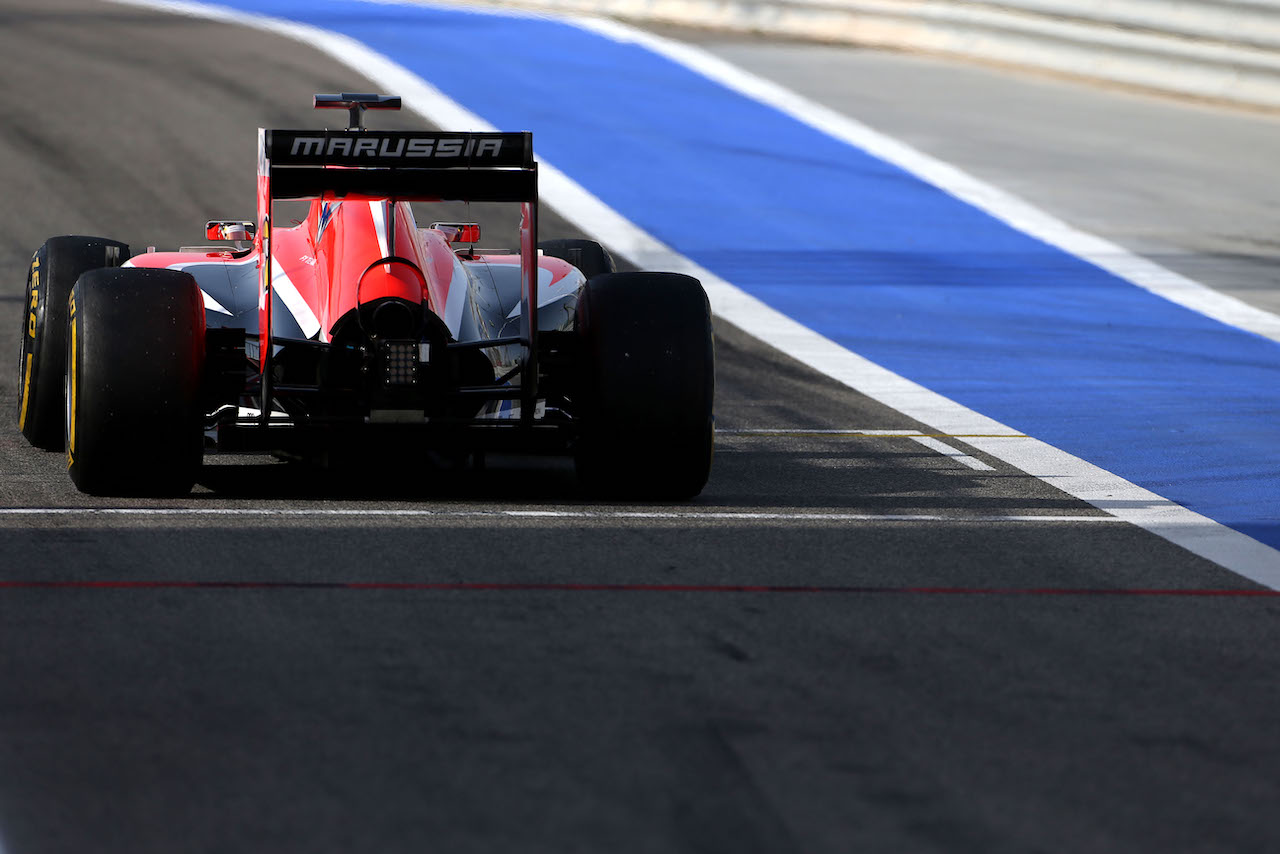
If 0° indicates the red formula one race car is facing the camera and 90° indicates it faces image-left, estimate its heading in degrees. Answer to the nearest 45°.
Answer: approximately 180°
